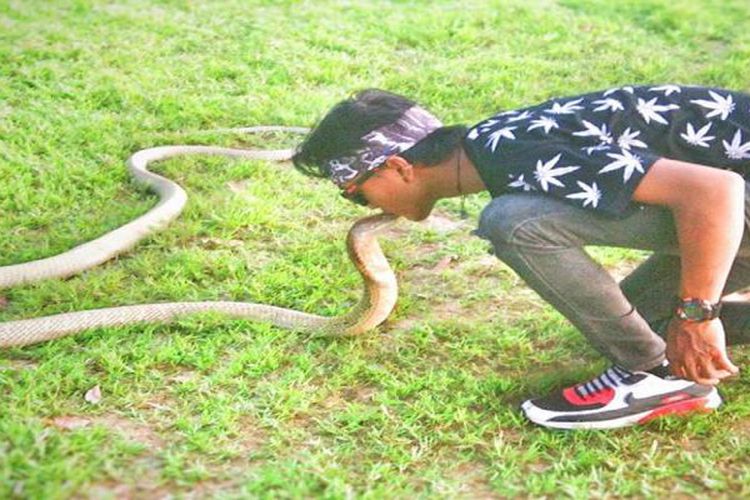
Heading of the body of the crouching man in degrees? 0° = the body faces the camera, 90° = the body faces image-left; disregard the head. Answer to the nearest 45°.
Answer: approximately 90°

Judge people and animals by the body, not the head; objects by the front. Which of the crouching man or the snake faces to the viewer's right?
the snake

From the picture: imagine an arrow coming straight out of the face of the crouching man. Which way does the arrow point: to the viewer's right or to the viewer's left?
to the viewer's left

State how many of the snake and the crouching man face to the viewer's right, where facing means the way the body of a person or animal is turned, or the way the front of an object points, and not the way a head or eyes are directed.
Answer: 1

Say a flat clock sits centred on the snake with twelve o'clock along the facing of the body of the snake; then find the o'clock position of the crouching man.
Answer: The crouching man is roughly at 1 o'clock from the snake.

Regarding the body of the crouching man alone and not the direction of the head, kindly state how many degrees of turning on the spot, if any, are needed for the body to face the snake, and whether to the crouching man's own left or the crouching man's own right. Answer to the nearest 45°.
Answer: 0° — they already face it

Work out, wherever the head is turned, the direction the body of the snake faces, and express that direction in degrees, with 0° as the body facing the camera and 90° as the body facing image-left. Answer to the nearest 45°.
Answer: approximately 270°

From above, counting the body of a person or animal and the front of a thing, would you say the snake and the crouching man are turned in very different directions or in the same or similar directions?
very different directions
